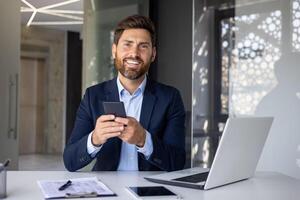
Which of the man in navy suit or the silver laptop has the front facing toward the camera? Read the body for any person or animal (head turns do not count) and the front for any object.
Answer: the man in navy suit

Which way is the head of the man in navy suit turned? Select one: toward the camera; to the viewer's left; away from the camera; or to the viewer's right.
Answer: toward the camera

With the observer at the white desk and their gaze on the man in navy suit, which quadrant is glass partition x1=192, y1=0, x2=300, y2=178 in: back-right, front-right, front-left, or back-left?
front-right

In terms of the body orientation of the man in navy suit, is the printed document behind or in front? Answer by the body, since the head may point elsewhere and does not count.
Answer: in front

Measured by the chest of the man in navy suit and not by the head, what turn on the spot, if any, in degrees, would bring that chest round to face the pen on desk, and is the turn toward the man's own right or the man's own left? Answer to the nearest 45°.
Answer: approximately 45° to the man's own right

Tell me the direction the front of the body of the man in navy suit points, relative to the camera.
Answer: toward the camera

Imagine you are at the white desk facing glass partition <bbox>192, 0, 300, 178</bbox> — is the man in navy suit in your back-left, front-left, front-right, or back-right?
front-left

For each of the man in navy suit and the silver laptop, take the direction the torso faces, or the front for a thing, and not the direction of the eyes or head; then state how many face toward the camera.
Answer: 1

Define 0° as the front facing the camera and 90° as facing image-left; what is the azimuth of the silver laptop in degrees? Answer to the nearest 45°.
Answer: approximately 135°

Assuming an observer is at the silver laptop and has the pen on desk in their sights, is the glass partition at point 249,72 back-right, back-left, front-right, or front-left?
back-right
